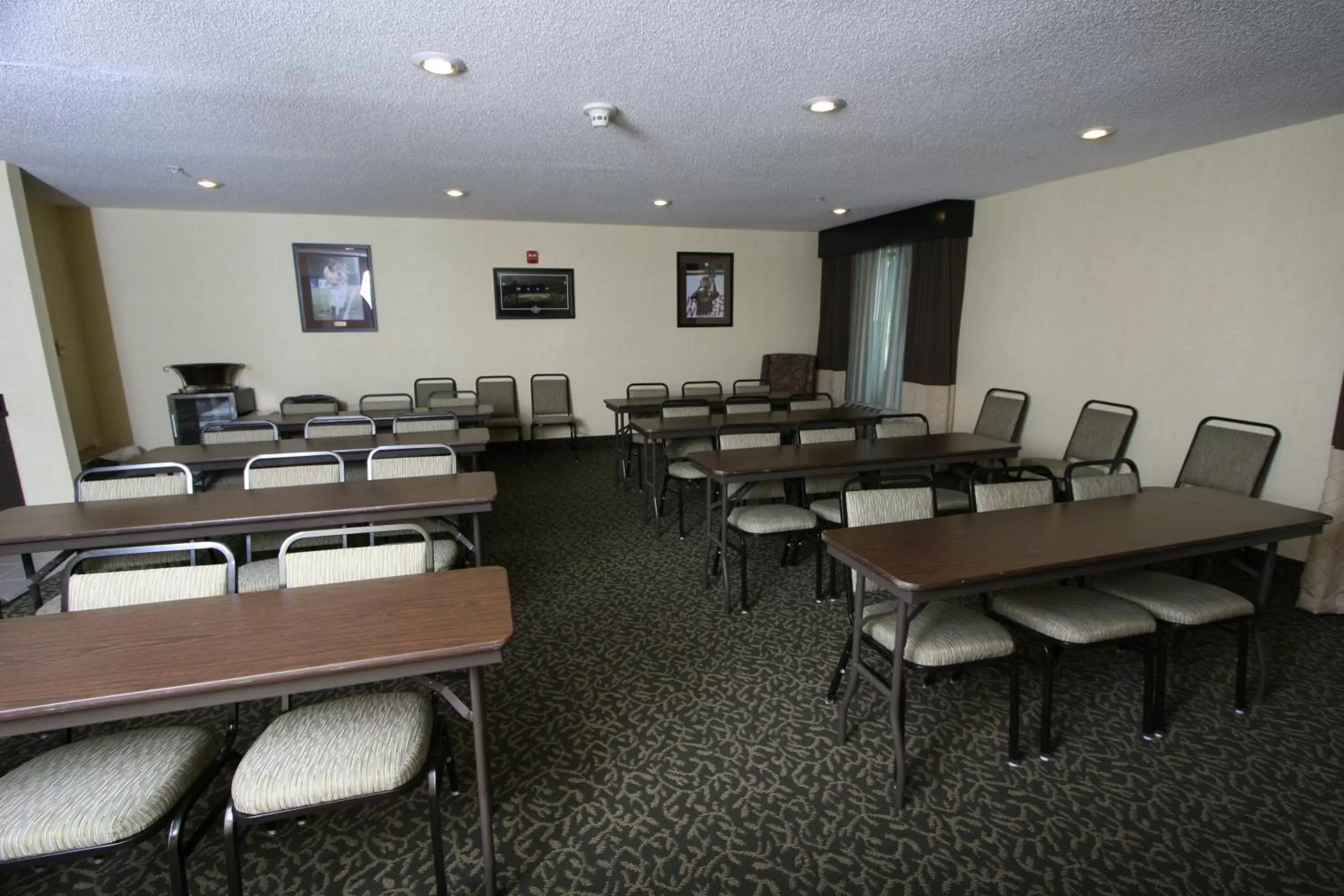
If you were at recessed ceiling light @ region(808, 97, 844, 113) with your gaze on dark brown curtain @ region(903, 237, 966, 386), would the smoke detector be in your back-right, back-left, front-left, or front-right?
back-left

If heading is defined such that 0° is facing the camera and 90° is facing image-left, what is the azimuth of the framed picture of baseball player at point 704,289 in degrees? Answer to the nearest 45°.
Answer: approximately 0°

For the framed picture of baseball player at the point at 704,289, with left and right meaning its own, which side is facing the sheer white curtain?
left

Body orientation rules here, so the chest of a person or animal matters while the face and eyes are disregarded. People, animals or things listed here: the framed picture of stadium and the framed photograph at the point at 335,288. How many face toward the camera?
2

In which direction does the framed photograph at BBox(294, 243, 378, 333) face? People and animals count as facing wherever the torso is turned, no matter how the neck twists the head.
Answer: toward the camera

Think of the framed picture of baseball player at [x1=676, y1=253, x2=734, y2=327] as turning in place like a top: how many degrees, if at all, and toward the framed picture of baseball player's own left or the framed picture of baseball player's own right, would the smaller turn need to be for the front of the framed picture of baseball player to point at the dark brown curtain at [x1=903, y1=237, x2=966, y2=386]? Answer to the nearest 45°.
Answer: approximately 45° to the framed picture of baseball player's own left

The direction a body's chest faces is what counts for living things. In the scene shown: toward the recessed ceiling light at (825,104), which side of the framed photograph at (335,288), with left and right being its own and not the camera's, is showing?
front

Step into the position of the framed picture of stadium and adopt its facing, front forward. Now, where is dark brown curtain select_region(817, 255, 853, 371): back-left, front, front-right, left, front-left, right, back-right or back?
left

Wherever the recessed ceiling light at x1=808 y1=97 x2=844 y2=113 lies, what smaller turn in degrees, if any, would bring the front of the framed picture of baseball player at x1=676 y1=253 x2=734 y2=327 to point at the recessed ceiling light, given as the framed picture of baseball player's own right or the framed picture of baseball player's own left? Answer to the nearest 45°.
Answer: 0° — it already faces it

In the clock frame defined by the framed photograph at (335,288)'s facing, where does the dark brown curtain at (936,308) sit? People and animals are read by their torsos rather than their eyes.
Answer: The dark brown curtain is roughly at 10 o'clock from the framed photograph.

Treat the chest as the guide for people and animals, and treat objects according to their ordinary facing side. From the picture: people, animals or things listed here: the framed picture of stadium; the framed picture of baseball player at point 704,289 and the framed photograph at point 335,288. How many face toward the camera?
3

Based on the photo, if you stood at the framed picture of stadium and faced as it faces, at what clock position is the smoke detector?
The smoke detector is roughly at 12 o'clock from the framed picture of stadium.
